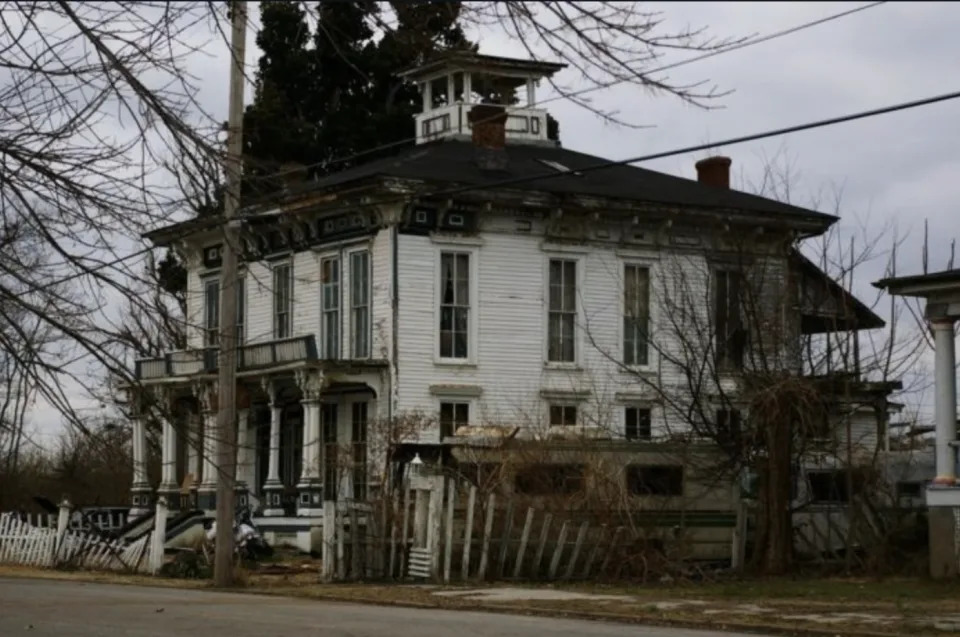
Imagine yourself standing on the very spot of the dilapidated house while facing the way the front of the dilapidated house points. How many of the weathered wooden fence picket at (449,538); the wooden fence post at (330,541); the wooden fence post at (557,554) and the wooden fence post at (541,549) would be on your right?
0

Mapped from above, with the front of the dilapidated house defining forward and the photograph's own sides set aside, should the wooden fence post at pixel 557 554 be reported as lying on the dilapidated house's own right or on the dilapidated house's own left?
on the dilapidated house's own left

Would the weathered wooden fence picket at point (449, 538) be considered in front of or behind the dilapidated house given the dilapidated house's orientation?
in front

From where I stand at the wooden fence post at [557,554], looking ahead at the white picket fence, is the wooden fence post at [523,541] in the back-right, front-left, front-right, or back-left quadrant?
front-left

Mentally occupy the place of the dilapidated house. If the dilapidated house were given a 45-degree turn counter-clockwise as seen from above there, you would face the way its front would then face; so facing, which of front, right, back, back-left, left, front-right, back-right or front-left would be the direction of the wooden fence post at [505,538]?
front

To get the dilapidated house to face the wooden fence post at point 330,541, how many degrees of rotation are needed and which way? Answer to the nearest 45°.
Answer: approximately 45° to its left

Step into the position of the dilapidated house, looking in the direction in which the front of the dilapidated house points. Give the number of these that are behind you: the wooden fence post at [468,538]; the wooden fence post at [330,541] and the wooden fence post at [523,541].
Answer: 0

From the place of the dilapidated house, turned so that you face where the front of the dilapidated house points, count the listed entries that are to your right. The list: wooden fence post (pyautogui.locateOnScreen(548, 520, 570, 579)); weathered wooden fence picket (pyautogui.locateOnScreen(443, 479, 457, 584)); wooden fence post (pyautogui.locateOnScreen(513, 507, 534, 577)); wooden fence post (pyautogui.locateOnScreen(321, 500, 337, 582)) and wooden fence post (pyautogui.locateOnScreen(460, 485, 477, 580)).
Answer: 0

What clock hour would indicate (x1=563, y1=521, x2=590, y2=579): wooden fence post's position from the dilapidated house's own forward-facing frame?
The wooden fence post is roughly at 10 o'clock from the dilapidated house.

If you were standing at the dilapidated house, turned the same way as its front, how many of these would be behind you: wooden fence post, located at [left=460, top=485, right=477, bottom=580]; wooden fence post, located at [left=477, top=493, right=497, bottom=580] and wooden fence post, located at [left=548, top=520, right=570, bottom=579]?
0

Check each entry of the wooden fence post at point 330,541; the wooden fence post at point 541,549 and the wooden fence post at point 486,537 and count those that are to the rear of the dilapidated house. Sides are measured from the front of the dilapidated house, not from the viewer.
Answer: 0

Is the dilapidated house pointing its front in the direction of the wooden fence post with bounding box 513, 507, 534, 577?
no

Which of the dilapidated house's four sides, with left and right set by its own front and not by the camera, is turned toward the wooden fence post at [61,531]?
front
